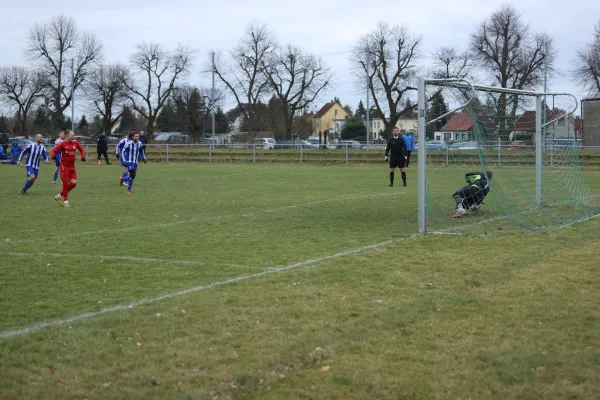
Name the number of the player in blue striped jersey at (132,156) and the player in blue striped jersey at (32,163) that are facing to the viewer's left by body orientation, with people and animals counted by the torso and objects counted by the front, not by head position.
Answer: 0

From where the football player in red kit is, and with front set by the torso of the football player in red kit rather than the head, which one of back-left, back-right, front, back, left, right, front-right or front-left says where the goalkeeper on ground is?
front

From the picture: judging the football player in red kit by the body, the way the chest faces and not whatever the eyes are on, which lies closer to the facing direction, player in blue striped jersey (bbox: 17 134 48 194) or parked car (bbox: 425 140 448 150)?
the parked car

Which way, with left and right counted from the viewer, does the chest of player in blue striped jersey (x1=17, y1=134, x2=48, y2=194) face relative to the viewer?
facing the viewer and to the right of the viewer

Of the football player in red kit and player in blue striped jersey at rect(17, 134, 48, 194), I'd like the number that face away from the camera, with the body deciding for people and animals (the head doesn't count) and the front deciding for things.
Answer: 0

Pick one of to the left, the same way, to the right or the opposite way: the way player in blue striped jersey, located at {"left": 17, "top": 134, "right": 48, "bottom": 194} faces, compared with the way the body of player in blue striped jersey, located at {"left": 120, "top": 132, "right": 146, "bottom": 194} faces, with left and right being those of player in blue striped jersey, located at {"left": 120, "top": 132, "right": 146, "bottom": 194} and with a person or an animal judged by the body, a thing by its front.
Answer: the same way

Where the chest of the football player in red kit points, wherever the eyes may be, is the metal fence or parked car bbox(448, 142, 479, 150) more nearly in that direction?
the parked car

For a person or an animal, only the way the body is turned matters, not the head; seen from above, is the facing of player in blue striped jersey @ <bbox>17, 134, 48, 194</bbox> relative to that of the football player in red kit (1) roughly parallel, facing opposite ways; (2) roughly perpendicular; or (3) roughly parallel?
roughly parallel

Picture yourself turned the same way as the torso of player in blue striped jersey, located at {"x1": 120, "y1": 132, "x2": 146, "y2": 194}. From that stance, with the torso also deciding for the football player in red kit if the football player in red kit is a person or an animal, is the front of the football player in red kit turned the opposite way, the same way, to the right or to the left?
the same way

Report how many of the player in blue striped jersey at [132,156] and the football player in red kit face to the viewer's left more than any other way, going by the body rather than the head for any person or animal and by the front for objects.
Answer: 0

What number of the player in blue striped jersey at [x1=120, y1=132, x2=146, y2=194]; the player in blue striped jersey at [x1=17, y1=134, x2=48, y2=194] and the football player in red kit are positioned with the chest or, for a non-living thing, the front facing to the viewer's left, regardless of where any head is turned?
0

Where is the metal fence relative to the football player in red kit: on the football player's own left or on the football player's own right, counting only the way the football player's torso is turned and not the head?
on the football player's own left
